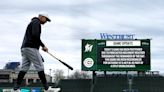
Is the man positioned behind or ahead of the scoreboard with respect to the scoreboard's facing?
ahead

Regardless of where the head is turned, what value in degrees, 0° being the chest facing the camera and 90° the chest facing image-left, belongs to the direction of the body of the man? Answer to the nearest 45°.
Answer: approximately 270°

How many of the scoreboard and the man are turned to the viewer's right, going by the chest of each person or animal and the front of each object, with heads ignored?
1

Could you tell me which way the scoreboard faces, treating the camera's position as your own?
facing the viewer

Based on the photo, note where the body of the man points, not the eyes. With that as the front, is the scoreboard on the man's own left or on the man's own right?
on the man's own left

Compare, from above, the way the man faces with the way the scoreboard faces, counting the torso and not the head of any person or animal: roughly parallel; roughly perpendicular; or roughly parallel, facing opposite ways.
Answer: roughly perpendicular

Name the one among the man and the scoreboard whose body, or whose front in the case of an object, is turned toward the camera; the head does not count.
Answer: the scoreboard
